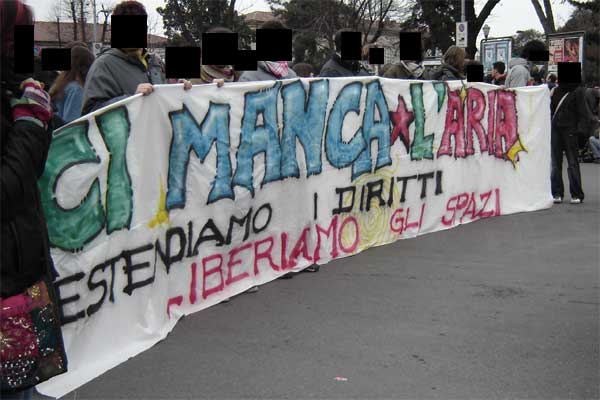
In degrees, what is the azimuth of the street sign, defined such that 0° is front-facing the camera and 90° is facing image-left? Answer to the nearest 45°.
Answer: approximately 0°

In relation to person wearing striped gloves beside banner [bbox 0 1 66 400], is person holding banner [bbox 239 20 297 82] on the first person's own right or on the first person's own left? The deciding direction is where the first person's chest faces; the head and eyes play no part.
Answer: on the first person's own left

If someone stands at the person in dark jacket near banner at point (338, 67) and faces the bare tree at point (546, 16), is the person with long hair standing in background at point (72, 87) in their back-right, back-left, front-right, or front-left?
back-left

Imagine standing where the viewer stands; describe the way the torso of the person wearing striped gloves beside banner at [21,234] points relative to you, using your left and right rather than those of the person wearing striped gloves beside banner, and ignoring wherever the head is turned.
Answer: facing to the right of the viewer

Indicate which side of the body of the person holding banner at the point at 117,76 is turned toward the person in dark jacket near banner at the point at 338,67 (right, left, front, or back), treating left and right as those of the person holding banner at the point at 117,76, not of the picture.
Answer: left
